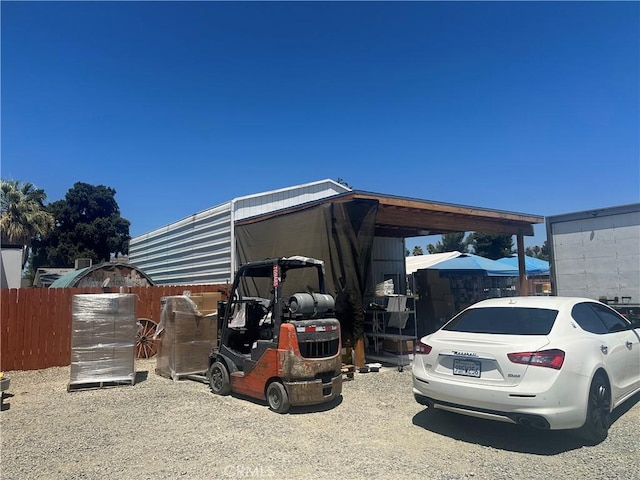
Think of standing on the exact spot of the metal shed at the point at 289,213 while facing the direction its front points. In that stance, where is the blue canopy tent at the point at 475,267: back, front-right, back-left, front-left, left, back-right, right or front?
left

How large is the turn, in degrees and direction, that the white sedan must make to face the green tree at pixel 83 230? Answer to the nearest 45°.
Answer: approximately 90° to its left

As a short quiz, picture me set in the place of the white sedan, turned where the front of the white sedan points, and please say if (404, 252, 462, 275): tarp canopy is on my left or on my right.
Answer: on my left

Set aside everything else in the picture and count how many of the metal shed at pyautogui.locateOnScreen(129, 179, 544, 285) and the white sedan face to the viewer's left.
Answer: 0

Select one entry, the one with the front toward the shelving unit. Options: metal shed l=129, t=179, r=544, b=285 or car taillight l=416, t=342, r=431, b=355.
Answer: the metal shed

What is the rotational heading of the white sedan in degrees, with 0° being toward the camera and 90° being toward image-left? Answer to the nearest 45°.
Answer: approximately 225°

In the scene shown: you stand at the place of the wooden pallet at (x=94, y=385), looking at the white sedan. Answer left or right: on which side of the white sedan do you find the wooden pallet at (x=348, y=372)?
left

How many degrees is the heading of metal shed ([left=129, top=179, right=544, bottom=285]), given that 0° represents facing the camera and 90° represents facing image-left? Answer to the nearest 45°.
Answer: approximately 315°

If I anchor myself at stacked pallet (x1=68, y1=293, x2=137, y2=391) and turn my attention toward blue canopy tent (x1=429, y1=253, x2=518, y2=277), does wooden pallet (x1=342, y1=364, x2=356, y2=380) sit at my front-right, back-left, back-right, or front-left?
front-right

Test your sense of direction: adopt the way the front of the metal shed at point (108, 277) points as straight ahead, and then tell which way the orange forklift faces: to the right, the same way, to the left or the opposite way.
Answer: the opposite way

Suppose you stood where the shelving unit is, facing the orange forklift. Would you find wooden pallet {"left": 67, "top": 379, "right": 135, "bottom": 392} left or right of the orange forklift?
right

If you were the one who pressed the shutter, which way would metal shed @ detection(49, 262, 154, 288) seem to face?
facing the viewer and to the right of the viewer

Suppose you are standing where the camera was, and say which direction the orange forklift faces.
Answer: facing away from the viewer and to the left of the viewer

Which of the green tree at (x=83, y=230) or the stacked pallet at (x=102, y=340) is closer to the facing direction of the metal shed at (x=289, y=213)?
the stacked pallet
